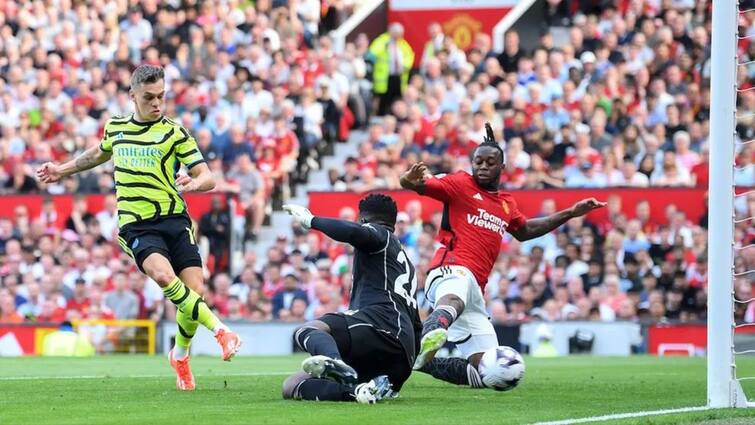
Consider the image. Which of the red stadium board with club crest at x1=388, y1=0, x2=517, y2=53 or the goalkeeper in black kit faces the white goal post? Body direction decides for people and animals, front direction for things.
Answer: the red stadium board with club crest

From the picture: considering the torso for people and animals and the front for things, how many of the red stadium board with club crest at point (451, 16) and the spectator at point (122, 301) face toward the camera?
2

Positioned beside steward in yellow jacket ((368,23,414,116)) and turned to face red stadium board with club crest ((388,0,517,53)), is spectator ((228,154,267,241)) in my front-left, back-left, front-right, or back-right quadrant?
back-left

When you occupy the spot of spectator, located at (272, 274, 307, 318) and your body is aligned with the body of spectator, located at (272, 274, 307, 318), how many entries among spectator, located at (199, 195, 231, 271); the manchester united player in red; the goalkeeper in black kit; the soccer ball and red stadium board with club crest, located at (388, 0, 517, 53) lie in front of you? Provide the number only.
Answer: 3

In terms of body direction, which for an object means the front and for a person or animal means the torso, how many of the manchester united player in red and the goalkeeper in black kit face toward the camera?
1

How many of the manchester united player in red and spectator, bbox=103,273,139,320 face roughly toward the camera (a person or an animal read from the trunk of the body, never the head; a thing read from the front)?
2

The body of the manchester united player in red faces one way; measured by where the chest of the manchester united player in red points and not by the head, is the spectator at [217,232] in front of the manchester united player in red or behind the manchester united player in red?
behind
